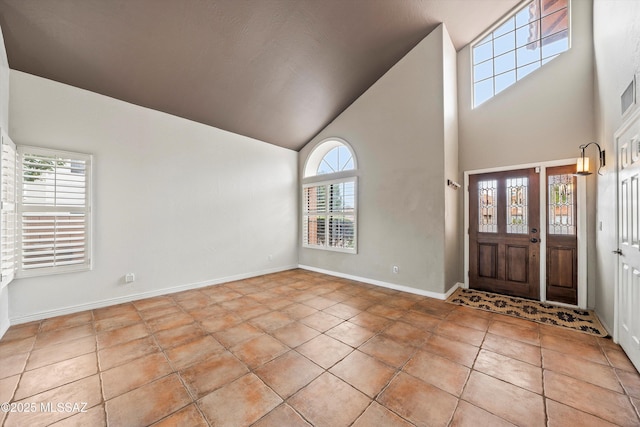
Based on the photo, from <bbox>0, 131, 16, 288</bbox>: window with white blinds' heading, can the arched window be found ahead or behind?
ahead

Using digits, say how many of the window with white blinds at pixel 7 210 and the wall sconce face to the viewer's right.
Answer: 1

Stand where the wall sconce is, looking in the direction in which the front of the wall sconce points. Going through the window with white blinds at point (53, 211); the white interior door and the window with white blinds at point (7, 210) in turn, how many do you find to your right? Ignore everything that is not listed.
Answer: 0

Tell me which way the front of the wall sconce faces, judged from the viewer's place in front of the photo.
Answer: facing to the left of the viewer

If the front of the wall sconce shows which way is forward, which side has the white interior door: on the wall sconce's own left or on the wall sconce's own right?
on the wall sconce's own left

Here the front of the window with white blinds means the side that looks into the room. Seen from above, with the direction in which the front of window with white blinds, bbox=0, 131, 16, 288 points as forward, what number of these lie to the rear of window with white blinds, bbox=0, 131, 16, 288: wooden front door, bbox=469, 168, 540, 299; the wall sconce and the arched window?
0

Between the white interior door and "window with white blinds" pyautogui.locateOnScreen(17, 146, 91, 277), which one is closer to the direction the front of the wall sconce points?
the window with white blinds

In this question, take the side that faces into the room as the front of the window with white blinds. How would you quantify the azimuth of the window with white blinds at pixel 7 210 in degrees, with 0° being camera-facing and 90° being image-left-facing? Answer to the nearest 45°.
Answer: approximately 270°

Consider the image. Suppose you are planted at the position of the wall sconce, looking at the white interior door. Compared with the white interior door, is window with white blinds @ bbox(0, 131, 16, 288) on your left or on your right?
right

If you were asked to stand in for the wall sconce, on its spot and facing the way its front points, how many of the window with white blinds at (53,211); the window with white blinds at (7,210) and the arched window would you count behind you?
0

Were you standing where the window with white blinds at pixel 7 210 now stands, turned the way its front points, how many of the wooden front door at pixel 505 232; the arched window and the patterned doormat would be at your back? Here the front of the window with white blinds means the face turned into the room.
0
